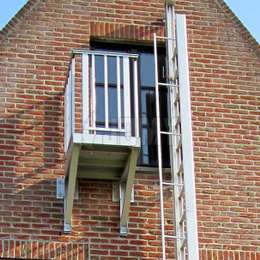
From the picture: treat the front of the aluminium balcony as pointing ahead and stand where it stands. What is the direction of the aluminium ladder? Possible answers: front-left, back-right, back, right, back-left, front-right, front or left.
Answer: left

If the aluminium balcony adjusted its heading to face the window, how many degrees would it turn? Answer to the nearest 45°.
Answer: approximately 135° to its left

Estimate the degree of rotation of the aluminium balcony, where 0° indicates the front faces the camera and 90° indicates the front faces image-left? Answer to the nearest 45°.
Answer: approximately 0°
